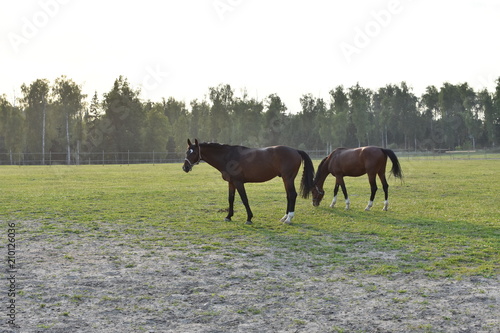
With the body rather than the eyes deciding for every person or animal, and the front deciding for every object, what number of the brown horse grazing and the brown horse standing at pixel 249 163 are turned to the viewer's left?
2

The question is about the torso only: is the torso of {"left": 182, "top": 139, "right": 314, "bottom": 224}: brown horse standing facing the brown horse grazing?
no

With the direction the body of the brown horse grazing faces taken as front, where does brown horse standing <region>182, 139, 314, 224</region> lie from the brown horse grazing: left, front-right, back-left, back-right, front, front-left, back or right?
front-left

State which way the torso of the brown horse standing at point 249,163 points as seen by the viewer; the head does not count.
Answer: to the viewer's left

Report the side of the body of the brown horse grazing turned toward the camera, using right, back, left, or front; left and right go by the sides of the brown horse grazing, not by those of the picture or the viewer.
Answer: left

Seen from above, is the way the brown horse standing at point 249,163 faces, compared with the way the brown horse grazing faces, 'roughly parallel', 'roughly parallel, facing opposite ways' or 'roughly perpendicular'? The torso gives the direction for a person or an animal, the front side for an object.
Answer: roughly parallel
